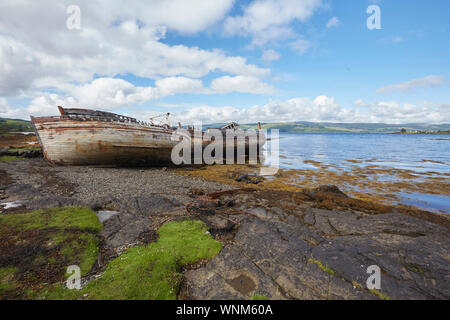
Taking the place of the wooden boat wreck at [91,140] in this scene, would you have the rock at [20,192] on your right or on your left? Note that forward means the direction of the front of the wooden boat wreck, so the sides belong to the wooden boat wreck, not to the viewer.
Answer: on your left

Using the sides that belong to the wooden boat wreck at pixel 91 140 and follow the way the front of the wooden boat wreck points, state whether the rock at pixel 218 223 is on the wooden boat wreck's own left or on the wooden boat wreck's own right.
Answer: on the wooden boat wreck's own left

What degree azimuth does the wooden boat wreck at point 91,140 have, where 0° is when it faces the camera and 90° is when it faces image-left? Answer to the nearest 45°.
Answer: approximately 90°
